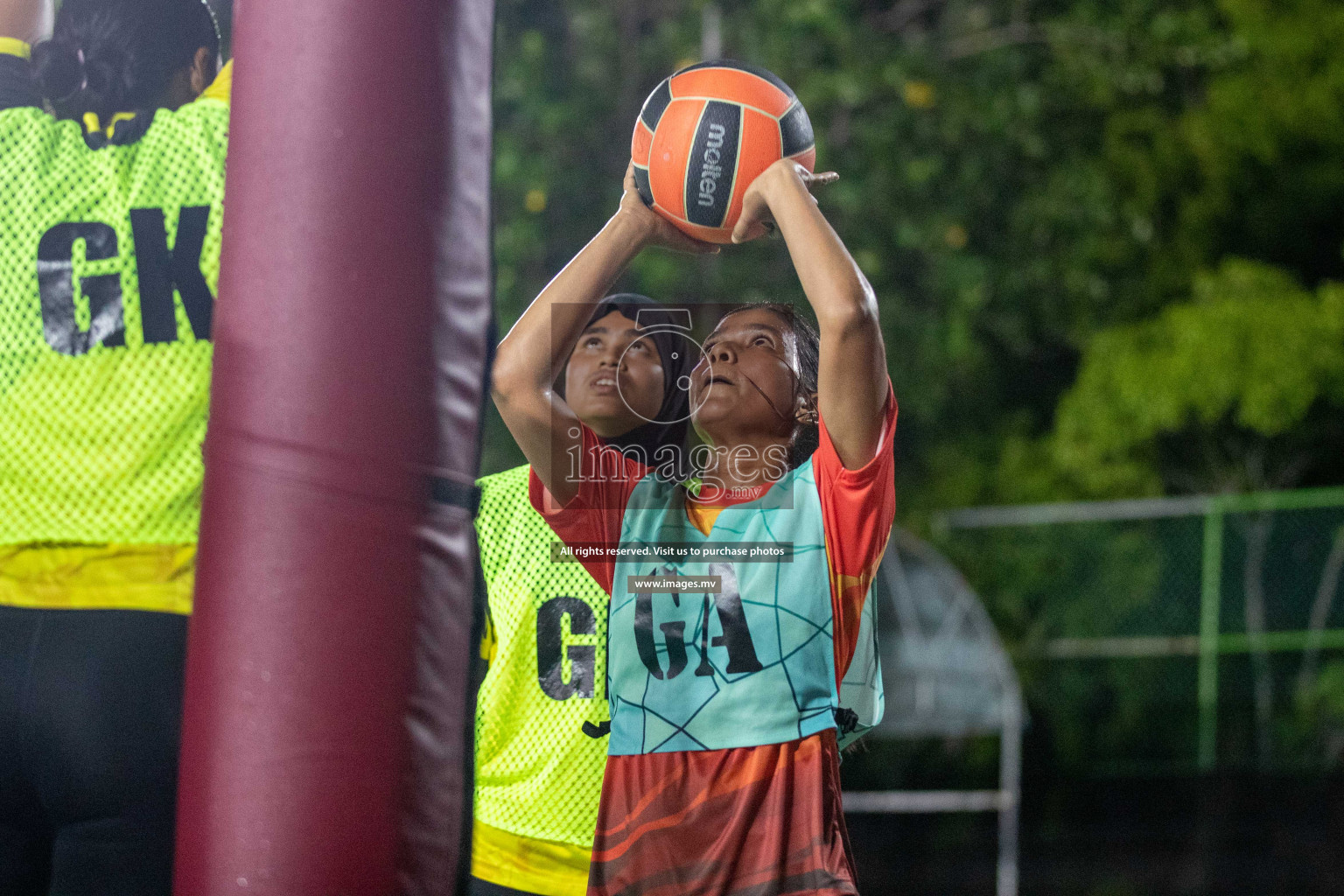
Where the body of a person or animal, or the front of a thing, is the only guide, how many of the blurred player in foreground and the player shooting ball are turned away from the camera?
1

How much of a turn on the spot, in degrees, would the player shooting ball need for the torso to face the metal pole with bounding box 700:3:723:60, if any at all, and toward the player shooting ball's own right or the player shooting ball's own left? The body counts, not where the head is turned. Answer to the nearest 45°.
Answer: approximately 135° to the player shooting ball's own right

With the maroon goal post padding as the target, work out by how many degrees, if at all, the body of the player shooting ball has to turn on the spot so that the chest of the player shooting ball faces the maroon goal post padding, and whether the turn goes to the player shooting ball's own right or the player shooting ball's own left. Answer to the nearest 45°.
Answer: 0° — they already face it

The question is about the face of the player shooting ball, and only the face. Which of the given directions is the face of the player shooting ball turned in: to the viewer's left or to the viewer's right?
to the viewer's left

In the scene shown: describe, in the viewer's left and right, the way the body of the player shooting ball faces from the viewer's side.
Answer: facing the viewer and to the left of the viewer

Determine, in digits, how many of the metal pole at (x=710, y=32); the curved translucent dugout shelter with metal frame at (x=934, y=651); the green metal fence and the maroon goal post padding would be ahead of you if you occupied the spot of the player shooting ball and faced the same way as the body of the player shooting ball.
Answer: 1

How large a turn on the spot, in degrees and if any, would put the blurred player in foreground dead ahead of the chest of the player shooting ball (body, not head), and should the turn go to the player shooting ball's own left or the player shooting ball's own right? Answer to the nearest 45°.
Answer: approximately 45° to the player shooting ball's own right

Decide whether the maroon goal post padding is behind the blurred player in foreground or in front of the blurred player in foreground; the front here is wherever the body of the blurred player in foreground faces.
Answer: behind

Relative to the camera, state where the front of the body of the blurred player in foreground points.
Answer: away from the camera

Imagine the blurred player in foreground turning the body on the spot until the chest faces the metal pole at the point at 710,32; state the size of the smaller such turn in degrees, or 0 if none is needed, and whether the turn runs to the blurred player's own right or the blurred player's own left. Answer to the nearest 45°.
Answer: approximately 45° to the blurred player's own right

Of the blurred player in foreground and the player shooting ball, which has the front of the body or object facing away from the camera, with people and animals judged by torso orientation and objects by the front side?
the blurred player in foreground

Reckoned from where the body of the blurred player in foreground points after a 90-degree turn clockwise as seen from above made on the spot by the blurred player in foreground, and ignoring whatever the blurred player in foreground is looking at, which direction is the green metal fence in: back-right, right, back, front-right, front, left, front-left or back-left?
front-left
